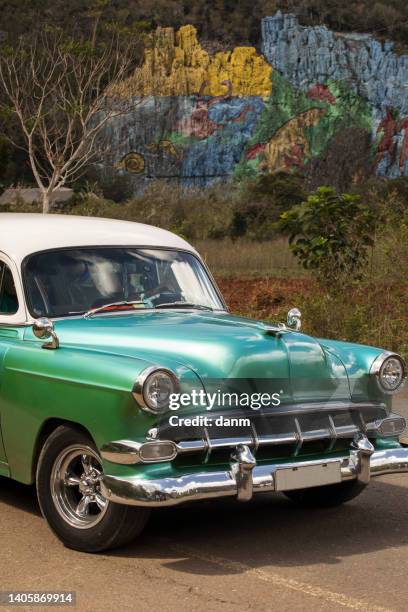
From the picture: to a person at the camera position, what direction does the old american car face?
facing the viewer and to the right of the viewer

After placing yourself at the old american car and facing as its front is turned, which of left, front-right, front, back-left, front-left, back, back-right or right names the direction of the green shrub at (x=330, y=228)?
back-left
